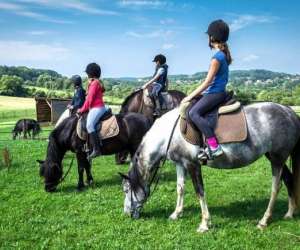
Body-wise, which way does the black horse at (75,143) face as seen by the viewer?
to the viewer's left

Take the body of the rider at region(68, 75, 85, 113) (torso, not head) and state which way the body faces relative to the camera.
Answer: to the viewer's left

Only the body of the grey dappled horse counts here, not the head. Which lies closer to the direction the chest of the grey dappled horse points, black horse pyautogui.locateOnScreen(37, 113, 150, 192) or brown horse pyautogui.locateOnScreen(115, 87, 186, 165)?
the black horse

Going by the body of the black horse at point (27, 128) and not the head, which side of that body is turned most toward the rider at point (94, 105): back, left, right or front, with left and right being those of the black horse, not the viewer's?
left

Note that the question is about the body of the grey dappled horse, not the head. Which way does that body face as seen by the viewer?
to the viewer's left

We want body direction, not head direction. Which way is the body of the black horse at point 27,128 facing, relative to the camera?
to the viewer's left

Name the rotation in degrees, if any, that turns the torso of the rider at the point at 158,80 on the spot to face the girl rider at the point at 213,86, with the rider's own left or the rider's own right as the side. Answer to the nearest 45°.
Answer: approximately 90° to the rider's own left

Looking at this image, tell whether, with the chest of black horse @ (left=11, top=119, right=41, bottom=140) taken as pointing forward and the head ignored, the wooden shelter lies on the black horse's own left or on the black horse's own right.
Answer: on the black horse's own right

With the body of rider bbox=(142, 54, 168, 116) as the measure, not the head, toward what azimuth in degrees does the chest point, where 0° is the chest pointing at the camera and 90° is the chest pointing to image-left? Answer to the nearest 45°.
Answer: approximately 90°

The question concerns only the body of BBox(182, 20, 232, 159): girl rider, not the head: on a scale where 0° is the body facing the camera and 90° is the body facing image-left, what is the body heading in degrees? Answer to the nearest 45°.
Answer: approximately 90°

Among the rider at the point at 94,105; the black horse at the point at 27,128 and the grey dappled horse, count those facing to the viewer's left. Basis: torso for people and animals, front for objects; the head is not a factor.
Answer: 3

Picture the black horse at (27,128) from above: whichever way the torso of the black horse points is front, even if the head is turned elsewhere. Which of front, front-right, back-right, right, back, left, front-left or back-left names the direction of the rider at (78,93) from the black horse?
left

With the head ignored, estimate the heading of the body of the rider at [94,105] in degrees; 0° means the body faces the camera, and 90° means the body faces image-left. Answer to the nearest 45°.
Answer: approximately 90°
